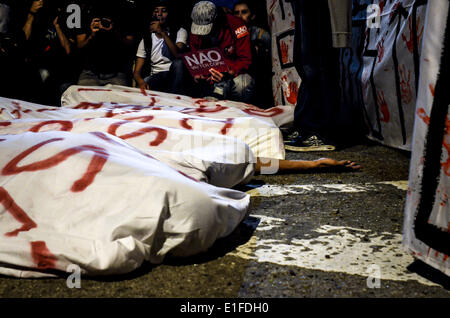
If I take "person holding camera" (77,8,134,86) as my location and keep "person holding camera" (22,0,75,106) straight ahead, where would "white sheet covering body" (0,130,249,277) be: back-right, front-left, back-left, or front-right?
back-left

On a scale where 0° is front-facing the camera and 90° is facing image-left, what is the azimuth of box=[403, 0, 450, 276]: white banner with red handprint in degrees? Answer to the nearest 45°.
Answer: approximately 45°

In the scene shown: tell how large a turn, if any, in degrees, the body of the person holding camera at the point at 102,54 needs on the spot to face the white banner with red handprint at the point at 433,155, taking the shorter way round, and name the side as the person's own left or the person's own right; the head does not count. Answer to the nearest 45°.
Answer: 0° — they already face it

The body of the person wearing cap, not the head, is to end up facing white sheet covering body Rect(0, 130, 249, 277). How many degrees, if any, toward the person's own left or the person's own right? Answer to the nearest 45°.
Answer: approximately 45° to the person's own left

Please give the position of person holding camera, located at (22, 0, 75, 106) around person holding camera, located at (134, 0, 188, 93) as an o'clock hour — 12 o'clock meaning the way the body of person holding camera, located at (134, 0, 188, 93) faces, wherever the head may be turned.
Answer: person holding camera, located at (22, 0, 75, 106) is roughly at 3 o'clock from person holding camera, located at (134, 0, 188, 93).

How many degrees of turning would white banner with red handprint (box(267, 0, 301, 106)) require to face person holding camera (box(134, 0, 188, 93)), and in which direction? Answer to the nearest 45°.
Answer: approximately 45° to its right

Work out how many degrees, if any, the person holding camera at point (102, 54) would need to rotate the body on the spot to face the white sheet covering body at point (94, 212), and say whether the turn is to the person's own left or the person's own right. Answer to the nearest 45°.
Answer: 0° — they already face it

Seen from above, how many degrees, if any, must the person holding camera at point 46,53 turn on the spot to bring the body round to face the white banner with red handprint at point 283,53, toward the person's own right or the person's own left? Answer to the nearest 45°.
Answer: approximately 90° to the person's own left
